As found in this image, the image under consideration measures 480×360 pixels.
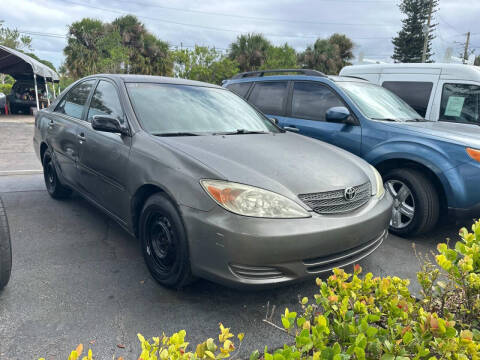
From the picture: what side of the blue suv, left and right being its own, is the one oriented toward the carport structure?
back

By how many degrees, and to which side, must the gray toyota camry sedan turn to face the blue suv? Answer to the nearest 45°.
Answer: approximately 90° to its left

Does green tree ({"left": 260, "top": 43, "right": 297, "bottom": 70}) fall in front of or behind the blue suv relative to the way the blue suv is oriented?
behind

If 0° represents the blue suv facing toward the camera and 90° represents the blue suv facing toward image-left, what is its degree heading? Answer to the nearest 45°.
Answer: approximately 315°

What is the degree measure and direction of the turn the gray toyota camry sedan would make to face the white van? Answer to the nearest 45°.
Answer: approximately 90° to its left

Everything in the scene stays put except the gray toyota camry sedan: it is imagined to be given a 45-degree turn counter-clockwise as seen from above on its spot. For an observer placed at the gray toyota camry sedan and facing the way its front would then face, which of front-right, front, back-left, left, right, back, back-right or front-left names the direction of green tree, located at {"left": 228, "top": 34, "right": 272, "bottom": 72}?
left

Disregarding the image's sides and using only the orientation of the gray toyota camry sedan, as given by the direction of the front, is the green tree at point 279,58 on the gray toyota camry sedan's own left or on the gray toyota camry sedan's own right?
on the gray toyota camry sedan's own left

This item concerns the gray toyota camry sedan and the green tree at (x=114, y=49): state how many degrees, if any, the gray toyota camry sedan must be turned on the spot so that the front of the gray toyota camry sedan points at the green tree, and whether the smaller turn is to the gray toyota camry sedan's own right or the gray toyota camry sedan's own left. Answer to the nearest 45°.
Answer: approximately 135° to the gray toyota camry sedan's own left
